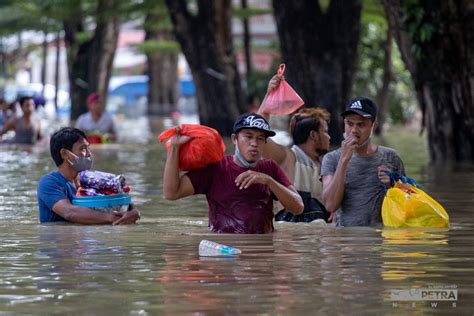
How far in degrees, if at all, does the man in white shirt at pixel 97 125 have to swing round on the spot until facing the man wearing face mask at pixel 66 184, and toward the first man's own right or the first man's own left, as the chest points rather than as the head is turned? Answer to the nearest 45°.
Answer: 0° — they already face them

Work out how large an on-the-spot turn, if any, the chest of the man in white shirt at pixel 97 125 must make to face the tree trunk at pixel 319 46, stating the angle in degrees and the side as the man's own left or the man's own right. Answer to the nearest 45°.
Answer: approximately 90° to the man's own left

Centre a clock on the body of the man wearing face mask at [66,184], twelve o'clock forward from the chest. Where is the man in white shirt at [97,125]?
The man in white shirt is roughly at 9 o'clock from the man wearing face mask.

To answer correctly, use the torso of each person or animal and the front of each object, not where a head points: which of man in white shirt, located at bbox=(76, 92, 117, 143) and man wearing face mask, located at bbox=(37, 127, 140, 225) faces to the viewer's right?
the man wearing face mask

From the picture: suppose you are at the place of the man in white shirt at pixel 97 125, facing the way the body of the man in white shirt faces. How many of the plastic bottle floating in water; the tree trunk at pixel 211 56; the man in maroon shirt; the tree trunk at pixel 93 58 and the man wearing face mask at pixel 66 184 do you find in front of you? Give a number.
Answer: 3

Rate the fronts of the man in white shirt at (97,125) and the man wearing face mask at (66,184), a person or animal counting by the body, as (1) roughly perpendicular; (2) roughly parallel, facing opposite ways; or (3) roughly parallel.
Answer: roughly perpendicular

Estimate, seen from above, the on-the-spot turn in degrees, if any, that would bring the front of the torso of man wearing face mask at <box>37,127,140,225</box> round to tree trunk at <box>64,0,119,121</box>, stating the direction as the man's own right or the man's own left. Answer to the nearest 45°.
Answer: approximately 90° to the man's own left

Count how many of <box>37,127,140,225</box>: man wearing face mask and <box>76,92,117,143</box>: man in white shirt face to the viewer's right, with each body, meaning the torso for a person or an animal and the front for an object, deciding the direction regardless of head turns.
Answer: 1

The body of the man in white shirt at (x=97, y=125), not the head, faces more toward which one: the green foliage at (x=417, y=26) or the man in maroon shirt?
the man in maroon shirt

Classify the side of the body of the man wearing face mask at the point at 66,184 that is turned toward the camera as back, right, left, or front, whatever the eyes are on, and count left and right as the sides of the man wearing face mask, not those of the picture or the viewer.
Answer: right

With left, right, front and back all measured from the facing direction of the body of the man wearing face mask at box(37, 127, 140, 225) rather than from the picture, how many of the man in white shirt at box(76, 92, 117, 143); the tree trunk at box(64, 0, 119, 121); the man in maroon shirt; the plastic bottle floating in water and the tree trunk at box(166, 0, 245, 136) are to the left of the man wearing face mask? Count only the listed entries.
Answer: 3

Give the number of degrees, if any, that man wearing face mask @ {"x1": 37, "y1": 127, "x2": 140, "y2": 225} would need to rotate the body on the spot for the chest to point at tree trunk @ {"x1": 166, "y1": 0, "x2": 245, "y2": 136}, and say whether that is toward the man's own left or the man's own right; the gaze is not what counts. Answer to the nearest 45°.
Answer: approximately 90° to the man's own left

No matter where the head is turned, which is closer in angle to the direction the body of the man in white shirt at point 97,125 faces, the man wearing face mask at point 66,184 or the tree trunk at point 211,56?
the man wearing face mask
